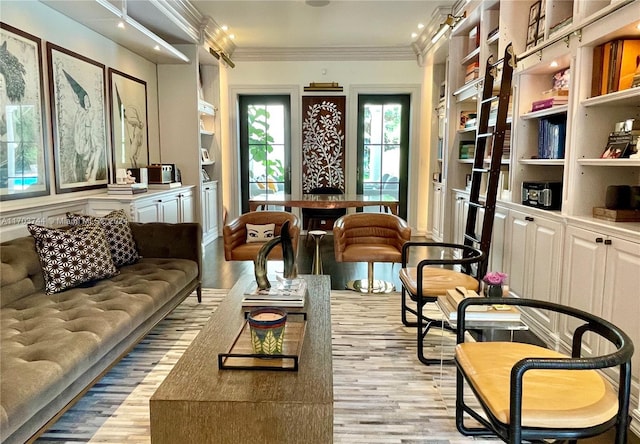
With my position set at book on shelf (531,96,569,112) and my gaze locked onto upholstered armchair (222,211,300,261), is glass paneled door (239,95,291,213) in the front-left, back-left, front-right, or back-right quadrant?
front-right

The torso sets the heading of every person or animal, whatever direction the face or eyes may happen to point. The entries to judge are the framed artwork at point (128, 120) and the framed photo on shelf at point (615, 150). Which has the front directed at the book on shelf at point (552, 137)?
the framed artwork

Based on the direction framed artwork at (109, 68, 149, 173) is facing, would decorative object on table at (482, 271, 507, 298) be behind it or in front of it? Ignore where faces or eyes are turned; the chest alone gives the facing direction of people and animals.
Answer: in front

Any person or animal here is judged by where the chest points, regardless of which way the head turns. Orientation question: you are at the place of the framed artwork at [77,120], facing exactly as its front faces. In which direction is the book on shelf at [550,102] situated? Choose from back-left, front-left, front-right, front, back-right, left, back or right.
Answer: front

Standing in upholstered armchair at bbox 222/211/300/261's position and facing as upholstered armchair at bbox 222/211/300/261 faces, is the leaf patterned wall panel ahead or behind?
behind

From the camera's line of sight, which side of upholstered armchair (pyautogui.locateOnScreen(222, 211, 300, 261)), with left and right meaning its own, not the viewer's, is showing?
front

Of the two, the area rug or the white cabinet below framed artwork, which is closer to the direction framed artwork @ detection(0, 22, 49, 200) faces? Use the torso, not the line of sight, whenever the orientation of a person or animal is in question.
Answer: the area rug

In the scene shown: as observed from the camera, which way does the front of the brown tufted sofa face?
facing the viewer and to the right of the viewer

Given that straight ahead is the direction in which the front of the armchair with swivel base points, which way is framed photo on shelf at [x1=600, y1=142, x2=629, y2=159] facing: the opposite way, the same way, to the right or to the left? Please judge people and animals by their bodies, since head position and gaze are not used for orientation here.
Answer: to the right

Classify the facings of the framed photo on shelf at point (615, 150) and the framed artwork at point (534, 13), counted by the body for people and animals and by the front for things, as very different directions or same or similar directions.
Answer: same or similar directions

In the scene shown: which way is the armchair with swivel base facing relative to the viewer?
toward the camera

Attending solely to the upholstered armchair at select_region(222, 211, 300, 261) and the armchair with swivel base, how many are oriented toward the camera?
2

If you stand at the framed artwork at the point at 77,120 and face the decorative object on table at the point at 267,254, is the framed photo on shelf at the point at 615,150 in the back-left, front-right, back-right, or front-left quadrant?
front-left

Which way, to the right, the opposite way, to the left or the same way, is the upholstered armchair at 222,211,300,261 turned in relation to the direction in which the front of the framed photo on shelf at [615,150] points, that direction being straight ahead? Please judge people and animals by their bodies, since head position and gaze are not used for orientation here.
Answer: to the left

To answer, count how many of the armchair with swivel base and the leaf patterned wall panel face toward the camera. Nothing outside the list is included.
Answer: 2

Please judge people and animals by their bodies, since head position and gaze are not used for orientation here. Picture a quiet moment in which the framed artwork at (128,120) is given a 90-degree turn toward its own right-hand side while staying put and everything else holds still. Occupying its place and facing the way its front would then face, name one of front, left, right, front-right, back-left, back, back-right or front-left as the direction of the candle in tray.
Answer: front-left

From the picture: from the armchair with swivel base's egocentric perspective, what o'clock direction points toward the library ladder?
The library ladder is roughly at 10 o'clock from the armchair with swivel base.
